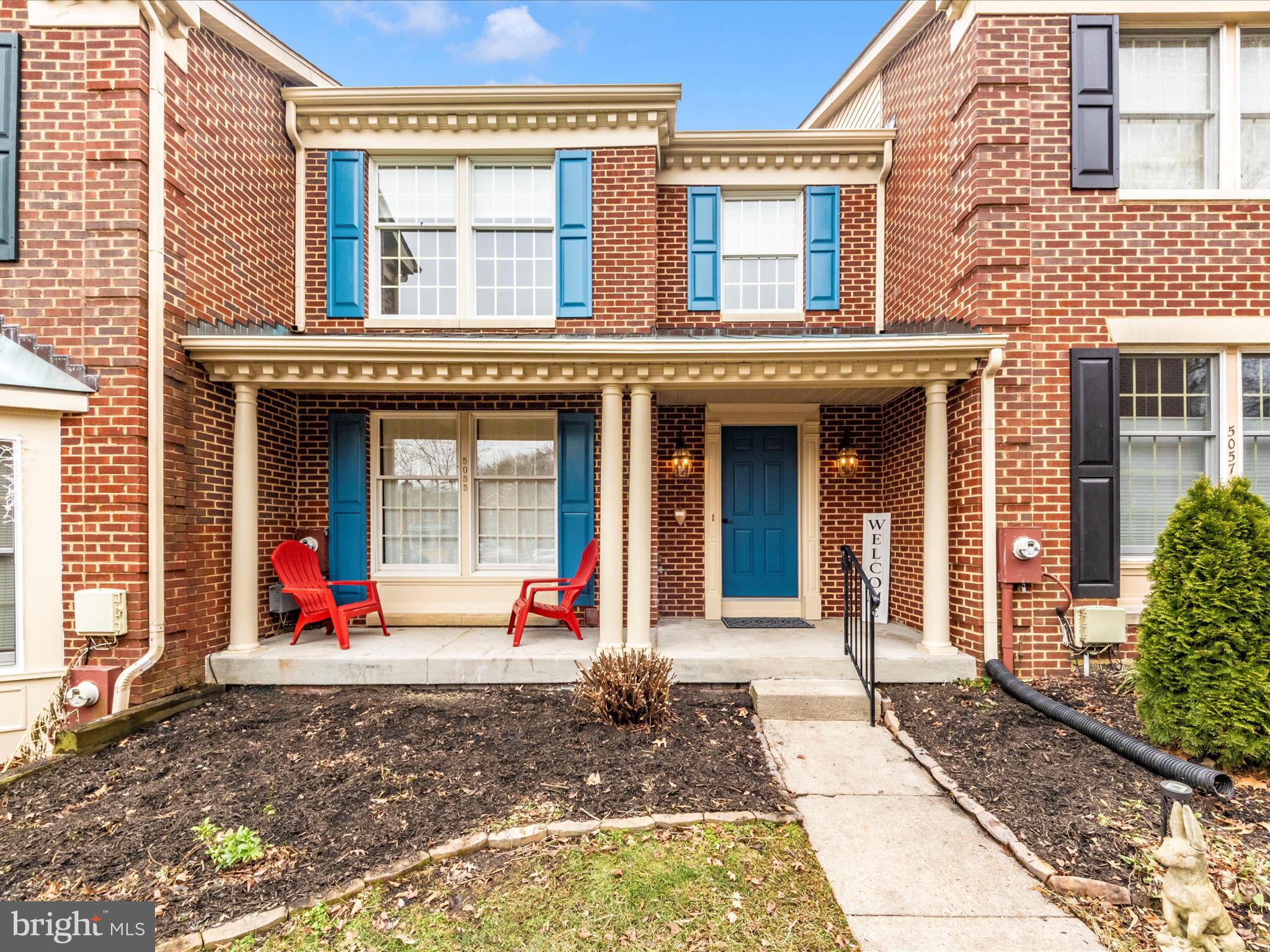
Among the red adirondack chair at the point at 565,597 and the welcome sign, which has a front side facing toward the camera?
the welcome sign

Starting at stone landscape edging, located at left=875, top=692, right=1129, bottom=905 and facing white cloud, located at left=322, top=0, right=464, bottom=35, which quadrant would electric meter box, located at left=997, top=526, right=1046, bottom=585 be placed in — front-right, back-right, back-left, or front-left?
front-right

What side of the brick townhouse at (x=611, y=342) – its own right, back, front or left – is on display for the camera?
front

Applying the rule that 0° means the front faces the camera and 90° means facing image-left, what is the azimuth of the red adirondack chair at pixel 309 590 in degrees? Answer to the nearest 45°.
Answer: approximately 315°

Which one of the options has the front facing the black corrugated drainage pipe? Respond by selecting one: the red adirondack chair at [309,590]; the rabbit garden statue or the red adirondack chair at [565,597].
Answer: the red adirondack chair at [309,590]

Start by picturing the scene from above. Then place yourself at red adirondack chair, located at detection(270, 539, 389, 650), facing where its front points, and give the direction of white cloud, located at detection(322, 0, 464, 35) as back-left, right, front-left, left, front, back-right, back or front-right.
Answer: back-left

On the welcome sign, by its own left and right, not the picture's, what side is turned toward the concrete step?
front

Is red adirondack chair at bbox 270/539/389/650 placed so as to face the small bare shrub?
yes

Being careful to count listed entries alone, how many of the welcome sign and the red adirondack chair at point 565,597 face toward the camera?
1

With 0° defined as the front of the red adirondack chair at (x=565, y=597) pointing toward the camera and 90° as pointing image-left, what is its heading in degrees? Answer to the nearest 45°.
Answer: approximately 90°
